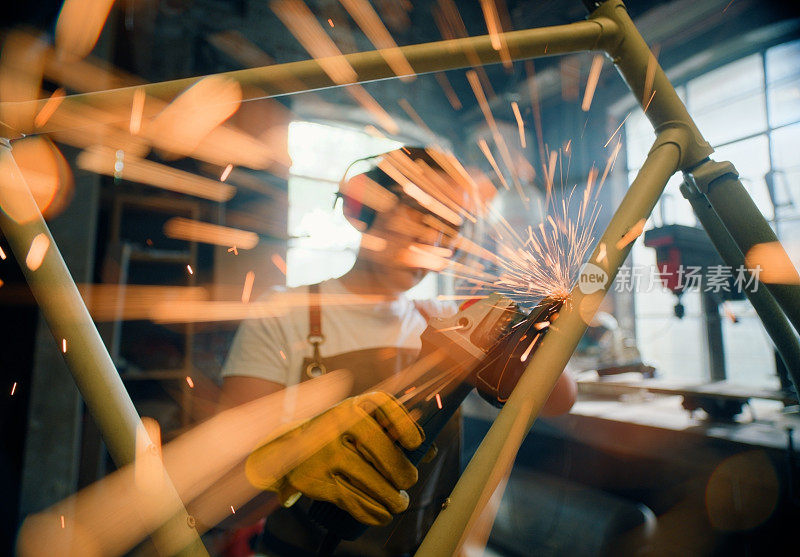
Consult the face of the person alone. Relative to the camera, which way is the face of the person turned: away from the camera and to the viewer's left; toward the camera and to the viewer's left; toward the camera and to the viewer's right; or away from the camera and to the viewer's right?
toward the camera and to the viewer's right

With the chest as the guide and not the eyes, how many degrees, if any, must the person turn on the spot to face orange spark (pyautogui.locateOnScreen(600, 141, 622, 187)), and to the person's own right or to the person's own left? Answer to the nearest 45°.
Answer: approximately 90° to the person's own left

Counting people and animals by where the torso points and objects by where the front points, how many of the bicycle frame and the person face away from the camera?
0

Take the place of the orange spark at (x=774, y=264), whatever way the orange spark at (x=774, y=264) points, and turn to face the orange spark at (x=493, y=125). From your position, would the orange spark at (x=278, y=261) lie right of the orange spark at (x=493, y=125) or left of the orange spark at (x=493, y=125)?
left

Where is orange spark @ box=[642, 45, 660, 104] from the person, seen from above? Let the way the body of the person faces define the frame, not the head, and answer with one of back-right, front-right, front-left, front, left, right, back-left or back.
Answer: front

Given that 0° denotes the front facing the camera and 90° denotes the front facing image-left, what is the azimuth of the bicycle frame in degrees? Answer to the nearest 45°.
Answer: approximately 270°

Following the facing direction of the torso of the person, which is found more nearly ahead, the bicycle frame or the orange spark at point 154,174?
the bicycle frame

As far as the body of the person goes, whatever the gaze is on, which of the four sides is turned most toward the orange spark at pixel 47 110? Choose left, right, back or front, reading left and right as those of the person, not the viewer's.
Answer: right
